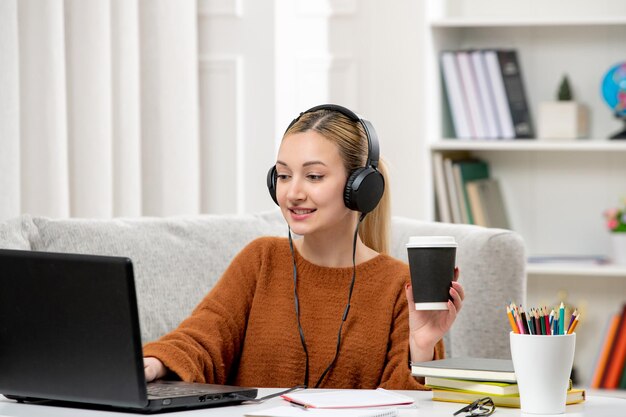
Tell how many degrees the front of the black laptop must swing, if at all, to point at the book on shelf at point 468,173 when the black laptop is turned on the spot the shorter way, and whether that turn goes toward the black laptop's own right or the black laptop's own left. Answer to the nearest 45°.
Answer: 0° — it already faces it

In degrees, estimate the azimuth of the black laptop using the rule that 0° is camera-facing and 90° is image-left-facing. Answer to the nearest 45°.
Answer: approximately 225°

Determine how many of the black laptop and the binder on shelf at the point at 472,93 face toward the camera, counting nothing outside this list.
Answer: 1

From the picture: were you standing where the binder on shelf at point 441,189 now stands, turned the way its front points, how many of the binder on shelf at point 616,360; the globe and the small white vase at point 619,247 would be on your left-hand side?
3

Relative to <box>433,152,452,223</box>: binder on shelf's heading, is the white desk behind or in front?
in front

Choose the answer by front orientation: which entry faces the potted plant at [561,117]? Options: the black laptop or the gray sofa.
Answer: the black laptop

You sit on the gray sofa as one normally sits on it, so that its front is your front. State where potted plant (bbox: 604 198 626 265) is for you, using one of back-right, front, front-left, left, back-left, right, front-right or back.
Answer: back-left

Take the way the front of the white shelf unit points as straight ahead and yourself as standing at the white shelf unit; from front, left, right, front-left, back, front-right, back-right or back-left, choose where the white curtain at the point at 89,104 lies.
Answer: front-right

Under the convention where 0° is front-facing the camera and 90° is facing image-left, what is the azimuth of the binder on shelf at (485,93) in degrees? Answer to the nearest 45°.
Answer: approximately 0°
